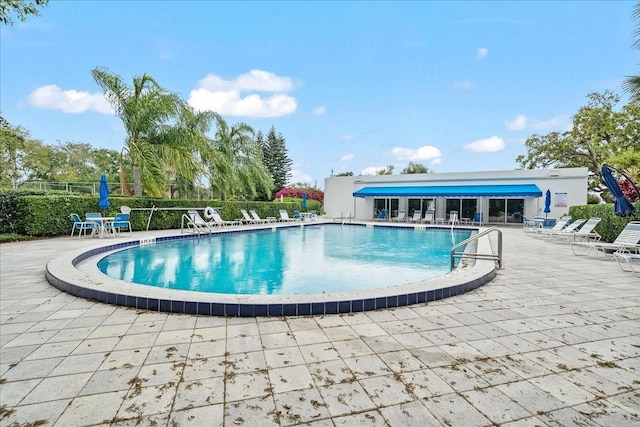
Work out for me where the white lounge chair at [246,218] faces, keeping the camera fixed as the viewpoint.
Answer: facing the viewer and to the right of the viewer

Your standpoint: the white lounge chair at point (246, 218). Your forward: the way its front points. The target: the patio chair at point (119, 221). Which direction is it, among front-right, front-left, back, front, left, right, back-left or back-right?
right

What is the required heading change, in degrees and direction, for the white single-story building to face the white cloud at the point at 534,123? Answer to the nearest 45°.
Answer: approximately 135° to its left

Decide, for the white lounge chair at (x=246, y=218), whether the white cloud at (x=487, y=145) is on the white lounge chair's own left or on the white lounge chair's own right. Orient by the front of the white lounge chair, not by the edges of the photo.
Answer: on the white lounge chair's own left

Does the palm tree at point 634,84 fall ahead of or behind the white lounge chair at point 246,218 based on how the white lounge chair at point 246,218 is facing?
ahead

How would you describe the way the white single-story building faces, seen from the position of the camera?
facing the viewer

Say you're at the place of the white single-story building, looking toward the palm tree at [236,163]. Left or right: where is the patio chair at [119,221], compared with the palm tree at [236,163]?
left

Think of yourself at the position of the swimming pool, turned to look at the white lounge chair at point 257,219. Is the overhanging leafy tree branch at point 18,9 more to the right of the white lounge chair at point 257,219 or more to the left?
left

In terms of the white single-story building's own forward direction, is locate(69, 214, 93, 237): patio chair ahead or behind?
ahead
